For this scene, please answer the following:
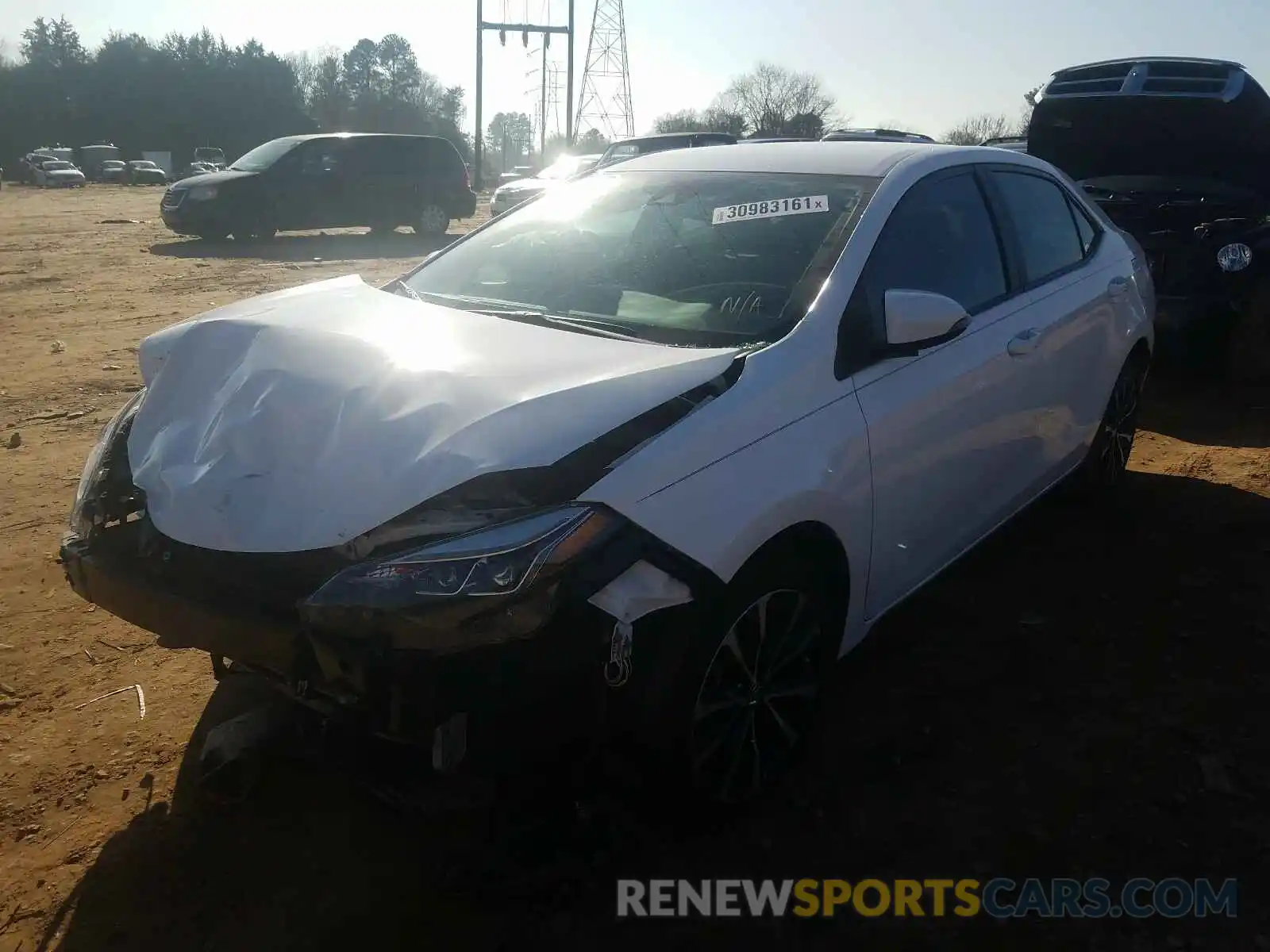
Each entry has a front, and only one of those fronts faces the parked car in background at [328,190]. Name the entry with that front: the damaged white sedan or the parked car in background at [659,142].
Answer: the parked car in background at [659,142]

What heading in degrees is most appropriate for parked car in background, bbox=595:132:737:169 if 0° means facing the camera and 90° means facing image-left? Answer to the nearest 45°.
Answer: approximately 90°

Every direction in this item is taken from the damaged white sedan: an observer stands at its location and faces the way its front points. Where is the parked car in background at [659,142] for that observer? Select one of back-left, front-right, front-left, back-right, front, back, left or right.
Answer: back-right

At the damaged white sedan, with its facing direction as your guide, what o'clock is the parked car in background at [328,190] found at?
The parked car in background is roughly at 4 o'clock from the damaged white sedan.

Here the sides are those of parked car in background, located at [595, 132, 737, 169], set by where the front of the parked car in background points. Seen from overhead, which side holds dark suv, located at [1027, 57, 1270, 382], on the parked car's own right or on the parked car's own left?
on the parked car's own left

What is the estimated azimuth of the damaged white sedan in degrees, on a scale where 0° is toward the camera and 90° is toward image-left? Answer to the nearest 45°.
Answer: approximately 45°

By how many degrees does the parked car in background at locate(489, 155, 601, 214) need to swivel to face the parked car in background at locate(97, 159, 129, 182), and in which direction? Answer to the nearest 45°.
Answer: approximately 90° to its right
